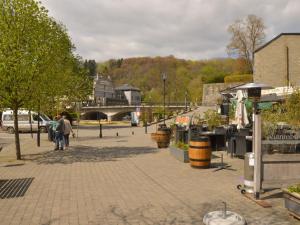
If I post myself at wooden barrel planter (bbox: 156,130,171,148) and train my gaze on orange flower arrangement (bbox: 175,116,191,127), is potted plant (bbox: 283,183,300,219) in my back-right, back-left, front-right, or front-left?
back-right

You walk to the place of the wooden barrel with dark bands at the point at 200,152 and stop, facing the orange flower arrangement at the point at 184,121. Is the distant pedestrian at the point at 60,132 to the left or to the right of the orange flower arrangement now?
left
